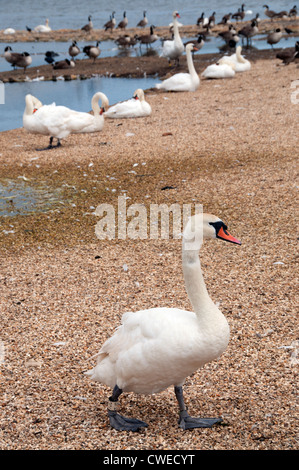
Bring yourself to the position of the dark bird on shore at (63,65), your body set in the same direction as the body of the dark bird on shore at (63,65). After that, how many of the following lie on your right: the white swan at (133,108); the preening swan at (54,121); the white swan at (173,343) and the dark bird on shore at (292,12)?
3

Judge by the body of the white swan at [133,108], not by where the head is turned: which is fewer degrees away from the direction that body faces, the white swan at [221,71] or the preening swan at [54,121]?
the white swan

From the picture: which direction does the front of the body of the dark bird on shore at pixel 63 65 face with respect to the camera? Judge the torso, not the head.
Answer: to the viewer's right

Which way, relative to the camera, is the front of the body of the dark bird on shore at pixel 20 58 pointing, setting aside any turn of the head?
to the viewer's left

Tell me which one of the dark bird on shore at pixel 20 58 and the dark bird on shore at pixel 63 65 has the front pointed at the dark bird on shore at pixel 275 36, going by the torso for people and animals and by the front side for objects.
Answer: the dark bird on shore at pixel 63 65

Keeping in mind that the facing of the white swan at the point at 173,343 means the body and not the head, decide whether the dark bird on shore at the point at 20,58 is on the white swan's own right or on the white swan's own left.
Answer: on the white swan's own left

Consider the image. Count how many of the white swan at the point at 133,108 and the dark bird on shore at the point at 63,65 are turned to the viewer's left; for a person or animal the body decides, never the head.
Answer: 0

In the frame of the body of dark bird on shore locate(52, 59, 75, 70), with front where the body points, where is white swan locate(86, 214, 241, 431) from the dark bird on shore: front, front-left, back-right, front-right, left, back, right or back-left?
right

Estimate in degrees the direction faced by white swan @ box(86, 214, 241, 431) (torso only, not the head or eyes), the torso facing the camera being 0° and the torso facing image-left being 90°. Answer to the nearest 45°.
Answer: approximately 270°

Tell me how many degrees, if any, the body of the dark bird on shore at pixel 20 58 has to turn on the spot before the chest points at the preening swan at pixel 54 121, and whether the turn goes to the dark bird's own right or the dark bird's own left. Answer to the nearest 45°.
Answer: approximately 90° to the dark bird's own left
